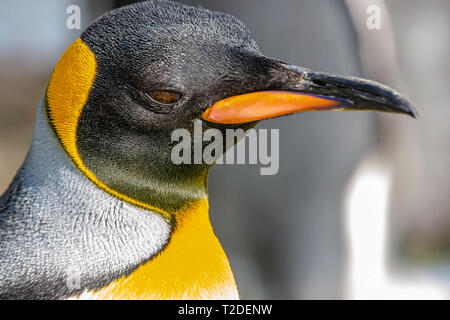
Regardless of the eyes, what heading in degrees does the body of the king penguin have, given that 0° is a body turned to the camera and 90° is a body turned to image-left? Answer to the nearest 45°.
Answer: approximately 270°
